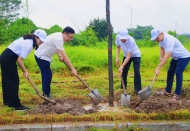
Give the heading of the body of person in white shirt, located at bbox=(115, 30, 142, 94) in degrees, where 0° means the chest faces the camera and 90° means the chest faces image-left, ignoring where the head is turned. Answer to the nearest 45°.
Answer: approximately 45°

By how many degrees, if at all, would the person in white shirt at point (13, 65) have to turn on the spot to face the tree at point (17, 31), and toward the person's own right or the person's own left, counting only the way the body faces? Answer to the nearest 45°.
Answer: approximately 90° to the person's own left

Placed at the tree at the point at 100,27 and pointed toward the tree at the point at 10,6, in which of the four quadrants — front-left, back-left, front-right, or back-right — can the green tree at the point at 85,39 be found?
front-left

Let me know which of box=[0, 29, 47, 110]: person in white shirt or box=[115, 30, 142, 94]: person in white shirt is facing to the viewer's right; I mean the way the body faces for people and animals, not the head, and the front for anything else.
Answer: box=[0, 29, 47, 110]: person in white shirt

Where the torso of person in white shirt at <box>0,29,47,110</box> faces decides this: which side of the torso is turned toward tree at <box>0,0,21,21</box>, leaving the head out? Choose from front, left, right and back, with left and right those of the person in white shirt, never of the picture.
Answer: left

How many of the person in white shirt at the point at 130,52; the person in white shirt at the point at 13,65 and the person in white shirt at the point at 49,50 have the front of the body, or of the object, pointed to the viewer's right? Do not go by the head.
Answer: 2

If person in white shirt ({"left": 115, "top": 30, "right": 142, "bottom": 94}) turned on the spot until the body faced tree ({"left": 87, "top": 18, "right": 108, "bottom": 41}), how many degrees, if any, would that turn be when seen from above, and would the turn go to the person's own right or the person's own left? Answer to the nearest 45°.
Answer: approximately 135° to the person's own right

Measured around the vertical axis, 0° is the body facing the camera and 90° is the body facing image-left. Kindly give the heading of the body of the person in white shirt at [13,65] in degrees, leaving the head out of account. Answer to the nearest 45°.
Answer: approximately 270°

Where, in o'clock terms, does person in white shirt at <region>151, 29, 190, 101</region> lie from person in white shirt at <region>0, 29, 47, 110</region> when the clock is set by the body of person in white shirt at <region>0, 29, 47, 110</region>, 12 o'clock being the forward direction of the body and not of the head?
person in white shirt at <region>151, 29, 190, 101</region> is roughly at 12 o'clock from person in white shirt at <region>0, 29, 47, 110</region>.

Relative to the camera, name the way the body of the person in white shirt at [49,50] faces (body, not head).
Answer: to the viewer's right

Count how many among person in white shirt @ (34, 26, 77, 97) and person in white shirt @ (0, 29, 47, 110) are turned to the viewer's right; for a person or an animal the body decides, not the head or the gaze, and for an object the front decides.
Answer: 2

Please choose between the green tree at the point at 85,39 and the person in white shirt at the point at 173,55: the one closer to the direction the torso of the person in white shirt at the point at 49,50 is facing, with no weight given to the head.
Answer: the person in white shirt

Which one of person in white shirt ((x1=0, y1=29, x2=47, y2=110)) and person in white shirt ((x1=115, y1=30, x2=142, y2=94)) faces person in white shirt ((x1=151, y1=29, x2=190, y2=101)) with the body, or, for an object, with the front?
person in white shirt ((x1=0, y1=29, x2=47, y2=110))
